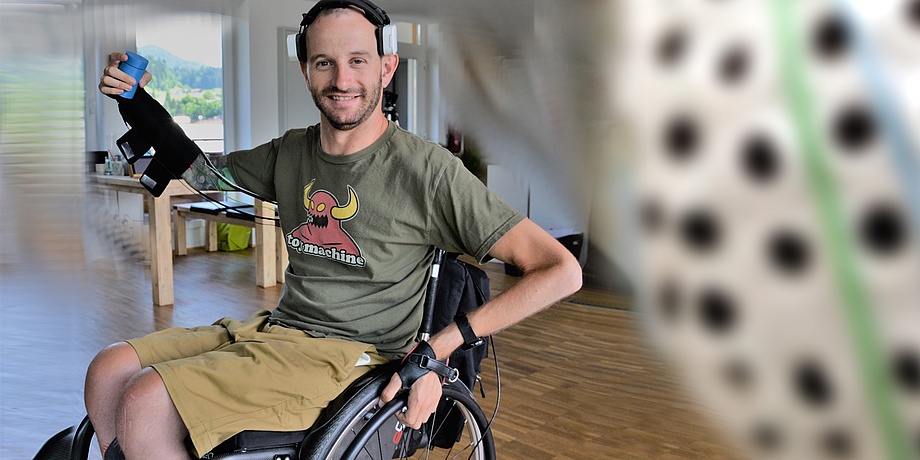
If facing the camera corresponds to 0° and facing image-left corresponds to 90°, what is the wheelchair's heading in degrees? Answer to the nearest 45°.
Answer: approximately 45°

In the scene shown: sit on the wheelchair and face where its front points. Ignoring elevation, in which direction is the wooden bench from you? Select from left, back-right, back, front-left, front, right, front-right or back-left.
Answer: back-right

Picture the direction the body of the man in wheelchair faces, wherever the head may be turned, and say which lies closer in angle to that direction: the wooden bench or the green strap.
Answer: the green strap

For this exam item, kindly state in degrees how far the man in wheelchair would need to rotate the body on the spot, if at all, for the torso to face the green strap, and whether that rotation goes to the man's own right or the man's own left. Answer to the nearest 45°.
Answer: approximately 45° to the man's own left

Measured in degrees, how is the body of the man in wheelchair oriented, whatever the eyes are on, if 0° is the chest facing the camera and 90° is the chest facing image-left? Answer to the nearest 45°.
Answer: approximately 45°
